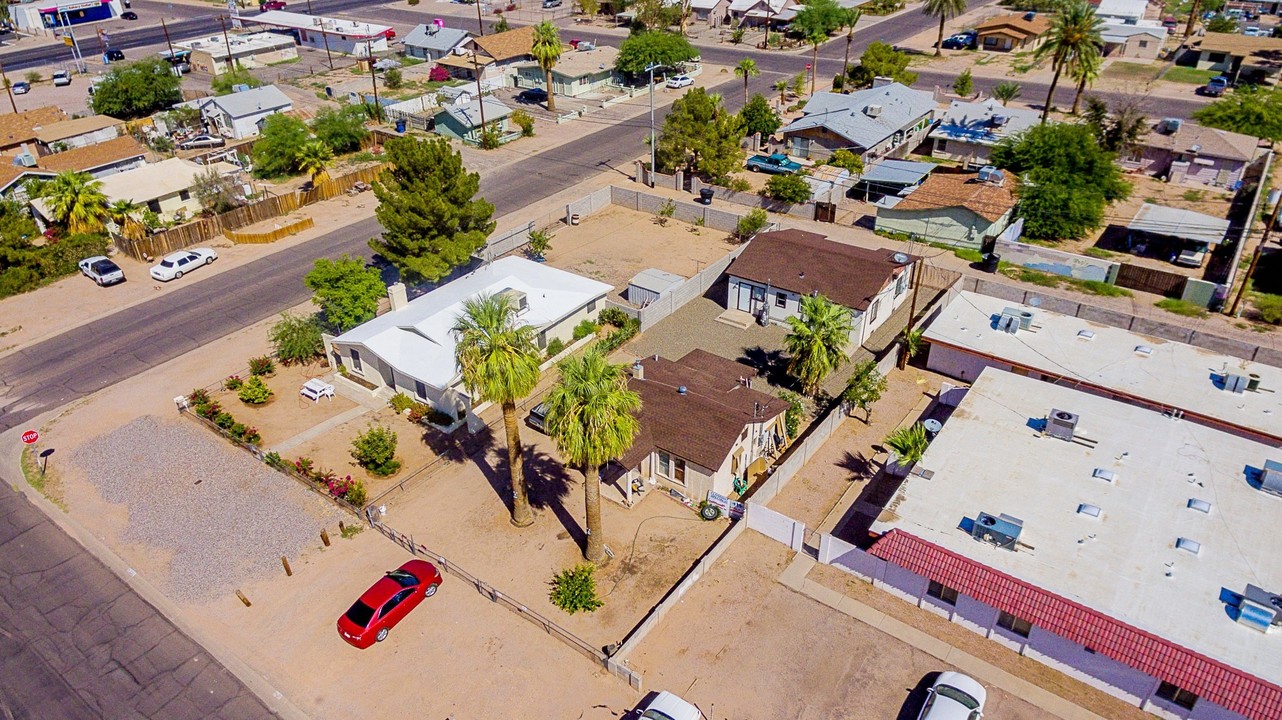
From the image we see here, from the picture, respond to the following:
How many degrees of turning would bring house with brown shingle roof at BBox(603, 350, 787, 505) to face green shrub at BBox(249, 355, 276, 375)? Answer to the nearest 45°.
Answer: approximately 45° to its right

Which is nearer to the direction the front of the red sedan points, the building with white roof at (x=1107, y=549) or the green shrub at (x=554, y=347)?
the green shrub

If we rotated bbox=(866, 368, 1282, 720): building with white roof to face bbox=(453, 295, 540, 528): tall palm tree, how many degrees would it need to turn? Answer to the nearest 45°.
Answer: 0° — it already faces it

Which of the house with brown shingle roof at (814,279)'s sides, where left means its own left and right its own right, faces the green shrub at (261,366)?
front

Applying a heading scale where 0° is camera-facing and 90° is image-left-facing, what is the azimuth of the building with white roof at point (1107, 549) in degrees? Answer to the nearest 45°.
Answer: approximately 45°

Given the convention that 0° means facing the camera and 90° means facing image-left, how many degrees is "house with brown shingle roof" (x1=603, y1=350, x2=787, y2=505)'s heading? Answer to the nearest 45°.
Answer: approximately 45°

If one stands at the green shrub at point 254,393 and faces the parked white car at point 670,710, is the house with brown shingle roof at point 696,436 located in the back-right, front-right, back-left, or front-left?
front-left

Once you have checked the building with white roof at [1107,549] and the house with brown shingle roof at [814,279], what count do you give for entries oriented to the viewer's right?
0

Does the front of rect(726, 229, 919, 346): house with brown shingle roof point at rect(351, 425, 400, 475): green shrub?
yes

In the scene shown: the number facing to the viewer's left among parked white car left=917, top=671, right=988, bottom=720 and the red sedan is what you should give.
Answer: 0

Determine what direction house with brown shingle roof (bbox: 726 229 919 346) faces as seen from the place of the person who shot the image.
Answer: facing the viewer and to the left of the viewer

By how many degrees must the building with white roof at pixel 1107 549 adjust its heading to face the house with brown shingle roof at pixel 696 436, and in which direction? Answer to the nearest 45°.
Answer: approximately 45° to its right

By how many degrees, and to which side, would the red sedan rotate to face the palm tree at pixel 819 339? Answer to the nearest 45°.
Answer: approximately 45° to its right

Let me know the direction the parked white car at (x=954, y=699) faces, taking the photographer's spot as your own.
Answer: facing away from the viewer and to the right of the viewer

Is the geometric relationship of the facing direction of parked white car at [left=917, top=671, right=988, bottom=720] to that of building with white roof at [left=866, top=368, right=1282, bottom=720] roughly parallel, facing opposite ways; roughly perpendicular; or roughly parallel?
roughly parallel, facing opposite ways

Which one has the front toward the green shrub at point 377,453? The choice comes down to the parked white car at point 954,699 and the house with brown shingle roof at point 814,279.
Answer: the house with brown shingle roof

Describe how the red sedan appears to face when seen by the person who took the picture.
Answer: facing away from the viewer and to the right of the viewer

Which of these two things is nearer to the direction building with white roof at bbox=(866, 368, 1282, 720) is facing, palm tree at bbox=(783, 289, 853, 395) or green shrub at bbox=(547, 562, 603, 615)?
the green shrub

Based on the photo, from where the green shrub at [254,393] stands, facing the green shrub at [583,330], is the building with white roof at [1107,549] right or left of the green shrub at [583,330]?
right

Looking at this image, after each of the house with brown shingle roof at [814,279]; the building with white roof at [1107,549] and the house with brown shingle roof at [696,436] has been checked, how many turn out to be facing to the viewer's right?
0
